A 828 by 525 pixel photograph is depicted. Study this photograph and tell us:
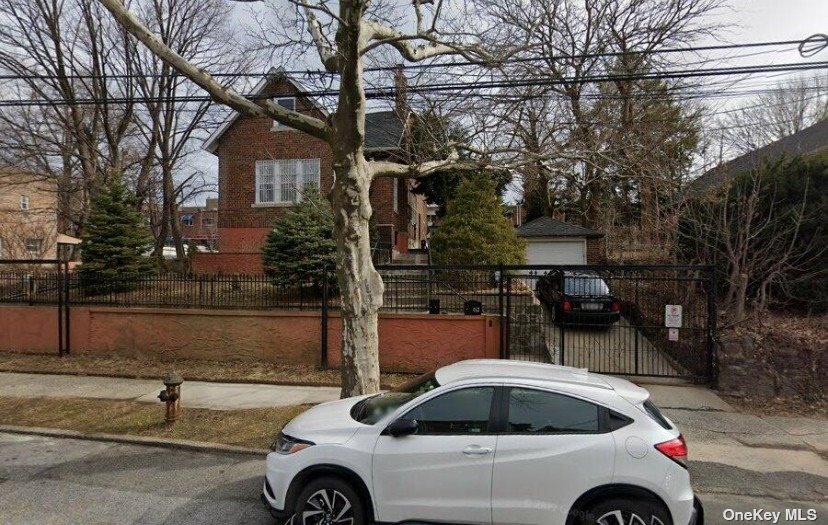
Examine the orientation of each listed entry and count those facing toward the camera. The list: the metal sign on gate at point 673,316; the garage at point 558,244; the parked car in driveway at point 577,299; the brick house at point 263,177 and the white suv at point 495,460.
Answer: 3

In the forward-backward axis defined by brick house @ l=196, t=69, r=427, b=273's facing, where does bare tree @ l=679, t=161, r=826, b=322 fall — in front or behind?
in front

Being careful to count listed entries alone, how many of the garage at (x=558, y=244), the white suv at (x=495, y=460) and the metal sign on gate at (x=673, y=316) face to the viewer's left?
1

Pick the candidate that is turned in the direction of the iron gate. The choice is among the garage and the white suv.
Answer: the garage

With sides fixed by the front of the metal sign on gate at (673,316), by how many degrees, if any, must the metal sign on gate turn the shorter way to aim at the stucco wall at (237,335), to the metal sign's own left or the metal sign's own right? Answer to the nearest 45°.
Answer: approximately 90° to the metal sign's own right

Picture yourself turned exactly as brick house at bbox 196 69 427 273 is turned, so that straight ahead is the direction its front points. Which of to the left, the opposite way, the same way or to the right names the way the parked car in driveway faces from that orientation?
the opposite way

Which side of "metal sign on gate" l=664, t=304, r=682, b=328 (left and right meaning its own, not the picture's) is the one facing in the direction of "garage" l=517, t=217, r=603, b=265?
back

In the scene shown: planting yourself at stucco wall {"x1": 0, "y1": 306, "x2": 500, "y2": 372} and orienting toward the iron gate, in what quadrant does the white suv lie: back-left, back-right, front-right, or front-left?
front-right

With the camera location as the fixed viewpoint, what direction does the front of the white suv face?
facing to the left of the viewer

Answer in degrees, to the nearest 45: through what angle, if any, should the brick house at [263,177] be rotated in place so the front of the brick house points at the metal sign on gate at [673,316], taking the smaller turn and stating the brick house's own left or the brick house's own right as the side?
approximately 45° to the brick house's own left

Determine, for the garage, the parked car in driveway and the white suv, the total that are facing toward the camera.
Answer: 1

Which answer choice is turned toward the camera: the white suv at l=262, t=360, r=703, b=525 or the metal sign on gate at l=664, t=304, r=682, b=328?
the metal sign on gate

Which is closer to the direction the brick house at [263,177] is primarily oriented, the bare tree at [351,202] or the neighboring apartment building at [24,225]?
the bare tree

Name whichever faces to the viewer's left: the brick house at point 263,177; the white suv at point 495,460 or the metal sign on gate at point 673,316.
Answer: the white suv

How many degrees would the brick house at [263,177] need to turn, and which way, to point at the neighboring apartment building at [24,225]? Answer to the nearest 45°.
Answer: approximately 135° to its right

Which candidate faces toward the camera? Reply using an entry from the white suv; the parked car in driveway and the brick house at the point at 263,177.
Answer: the brick house

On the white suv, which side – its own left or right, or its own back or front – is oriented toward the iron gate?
right

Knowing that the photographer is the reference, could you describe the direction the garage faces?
facing the viewer

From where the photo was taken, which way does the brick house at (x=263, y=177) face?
toward the camera
